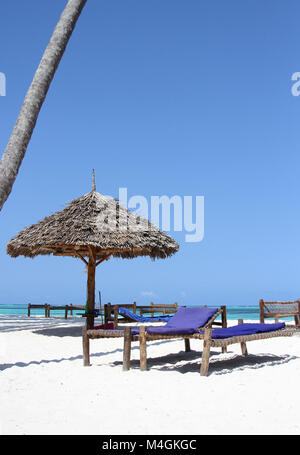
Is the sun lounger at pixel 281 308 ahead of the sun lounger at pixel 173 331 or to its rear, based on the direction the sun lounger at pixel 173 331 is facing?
to the rear

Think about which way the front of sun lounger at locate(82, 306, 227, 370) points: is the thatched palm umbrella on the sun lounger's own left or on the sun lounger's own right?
on the sun lounger's own right

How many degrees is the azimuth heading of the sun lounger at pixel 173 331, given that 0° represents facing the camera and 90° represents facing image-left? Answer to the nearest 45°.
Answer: approximately 45°
